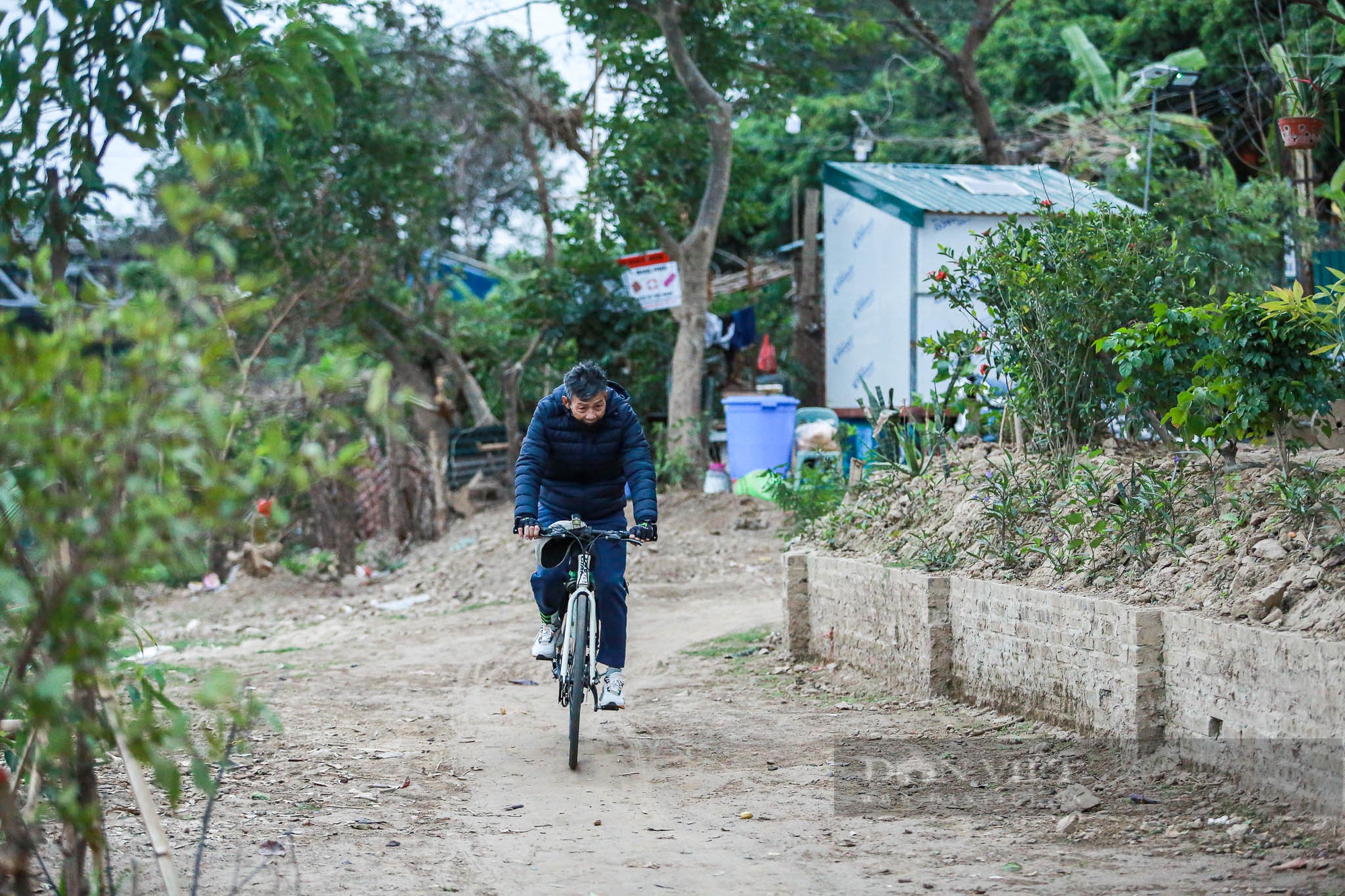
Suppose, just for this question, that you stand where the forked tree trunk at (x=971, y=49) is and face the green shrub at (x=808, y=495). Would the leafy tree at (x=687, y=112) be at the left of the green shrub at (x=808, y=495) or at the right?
right

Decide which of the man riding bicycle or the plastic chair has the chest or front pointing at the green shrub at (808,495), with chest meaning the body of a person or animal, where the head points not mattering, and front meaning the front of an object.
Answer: the plastic chair

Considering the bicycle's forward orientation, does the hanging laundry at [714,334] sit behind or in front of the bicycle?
behind

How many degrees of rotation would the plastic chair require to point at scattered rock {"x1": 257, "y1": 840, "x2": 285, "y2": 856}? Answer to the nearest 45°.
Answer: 0° — it already faces it

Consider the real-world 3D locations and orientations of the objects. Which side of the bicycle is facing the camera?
front

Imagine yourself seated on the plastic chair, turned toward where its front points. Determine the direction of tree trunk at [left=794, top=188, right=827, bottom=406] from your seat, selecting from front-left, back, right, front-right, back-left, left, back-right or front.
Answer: back

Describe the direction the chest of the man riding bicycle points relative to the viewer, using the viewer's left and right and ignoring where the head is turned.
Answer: facing the viewer

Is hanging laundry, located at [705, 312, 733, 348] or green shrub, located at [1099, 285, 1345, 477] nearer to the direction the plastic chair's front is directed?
the green shrub

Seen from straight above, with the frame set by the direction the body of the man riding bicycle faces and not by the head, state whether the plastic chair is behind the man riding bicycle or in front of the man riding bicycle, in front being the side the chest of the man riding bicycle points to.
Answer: behind

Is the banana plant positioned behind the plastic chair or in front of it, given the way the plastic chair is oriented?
behind
